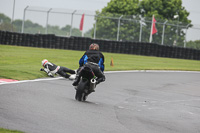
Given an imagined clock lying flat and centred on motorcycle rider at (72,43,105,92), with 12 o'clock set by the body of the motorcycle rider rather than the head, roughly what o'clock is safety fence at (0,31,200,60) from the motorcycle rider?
The safety fence is roughly at 12 o'clock from the motorcycle rider.

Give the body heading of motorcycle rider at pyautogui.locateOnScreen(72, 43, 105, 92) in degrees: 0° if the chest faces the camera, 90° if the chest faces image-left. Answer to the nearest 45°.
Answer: approximately 180°

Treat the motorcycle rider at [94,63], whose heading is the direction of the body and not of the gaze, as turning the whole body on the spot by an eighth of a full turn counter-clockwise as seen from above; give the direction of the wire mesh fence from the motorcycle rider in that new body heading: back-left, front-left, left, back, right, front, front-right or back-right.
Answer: front-right

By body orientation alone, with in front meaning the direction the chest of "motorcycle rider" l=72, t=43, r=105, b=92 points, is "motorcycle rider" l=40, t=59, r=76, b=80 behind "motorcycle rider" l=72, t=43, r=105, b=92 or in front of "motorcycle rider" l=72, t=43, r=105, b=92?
in front
